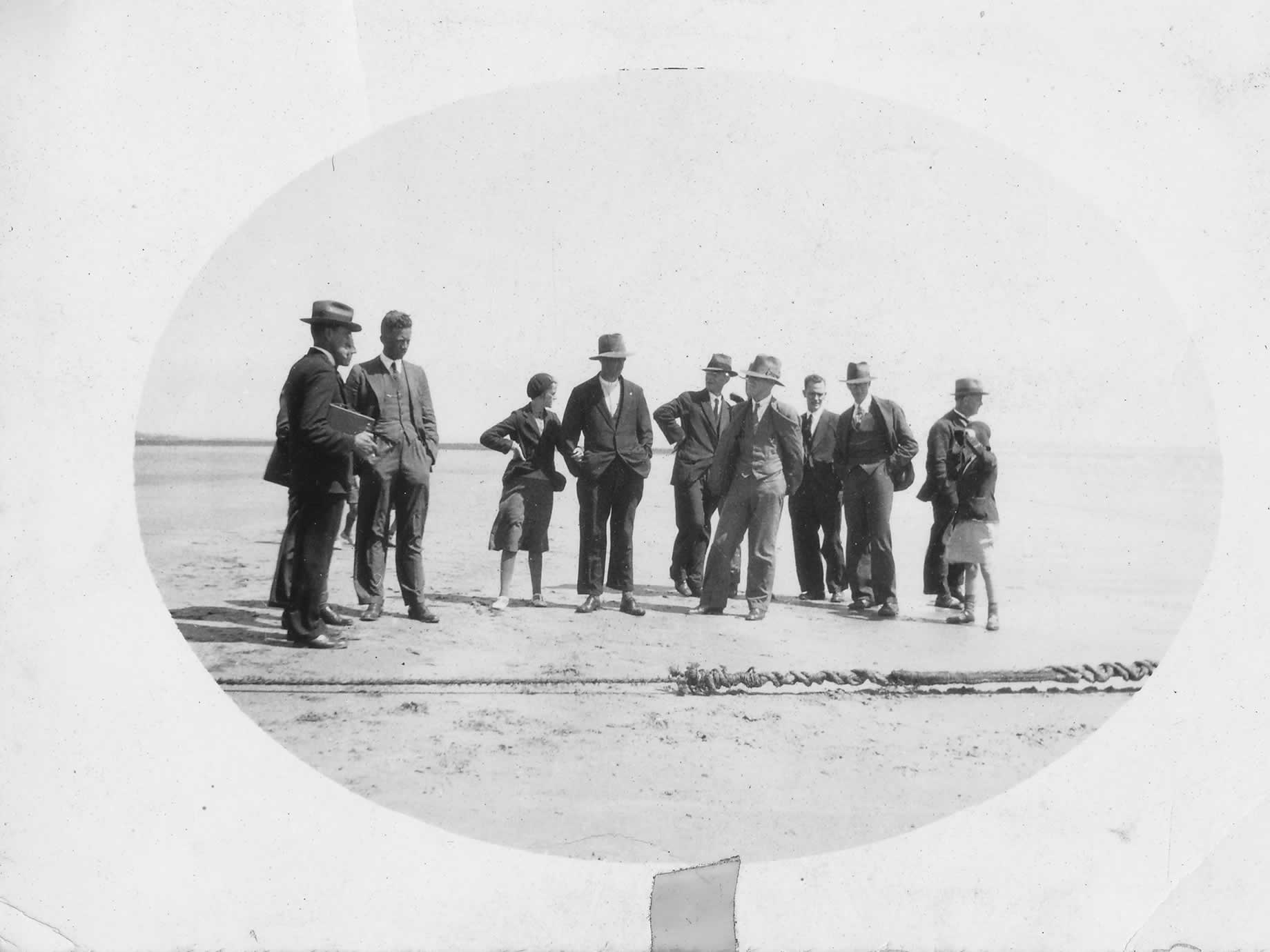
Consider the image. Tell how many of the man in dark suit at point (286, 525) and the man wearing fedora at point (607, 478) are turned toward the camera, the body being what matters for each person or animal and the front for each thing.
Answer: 1

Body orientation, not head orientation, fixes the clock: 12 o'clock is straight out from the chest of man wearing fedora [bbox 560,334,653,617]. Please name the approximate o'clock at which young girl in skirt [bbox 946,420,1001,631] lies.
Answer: The young girl in skirt is roughly at 9 o'clock from the man wearing fedora.

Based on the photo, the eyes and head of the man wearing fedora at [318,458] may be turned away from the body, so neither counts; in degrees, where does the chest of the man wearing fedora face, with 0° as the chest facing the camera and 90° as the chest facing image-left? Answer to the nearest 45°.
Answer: approximately 270°

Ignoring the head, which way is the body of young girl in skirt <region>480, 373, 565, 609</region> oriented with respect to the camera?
toward the camera

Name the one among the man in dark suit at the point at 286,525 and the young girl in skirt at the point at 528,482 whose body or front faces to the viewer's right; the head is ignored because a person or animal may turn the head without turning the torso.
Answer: the man in dark suit

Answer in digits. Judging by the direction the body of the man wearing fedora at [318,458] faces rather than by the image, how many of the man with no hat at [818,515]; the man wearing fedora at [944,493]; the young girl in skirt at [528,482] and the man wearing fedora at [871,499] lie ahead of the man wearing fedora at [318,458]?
4

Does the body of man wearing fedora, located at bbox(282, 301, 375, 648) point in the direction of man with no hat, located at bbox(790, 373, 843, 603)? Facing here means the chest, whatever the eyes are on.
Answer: yes

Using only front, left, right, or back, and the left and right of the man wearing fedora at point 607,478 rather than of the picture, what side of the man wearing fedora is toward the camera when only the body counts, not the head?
front

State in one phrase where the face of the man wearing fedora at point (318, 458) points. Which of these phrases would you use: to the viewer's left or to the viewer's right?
to the viewer's right

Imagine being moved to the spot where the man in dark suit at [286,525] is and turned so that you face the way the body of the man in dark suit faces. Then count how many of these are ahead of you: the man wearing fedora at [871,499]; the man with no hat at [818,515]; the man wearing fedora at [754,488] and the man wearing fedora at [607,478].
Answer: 4

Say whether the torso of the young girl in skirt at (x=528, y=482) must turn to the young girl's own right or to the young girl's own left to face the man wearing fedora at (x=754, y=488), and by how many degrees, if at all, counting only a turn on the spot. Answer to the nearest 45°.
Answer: approximately 90° to the young girl's own left
